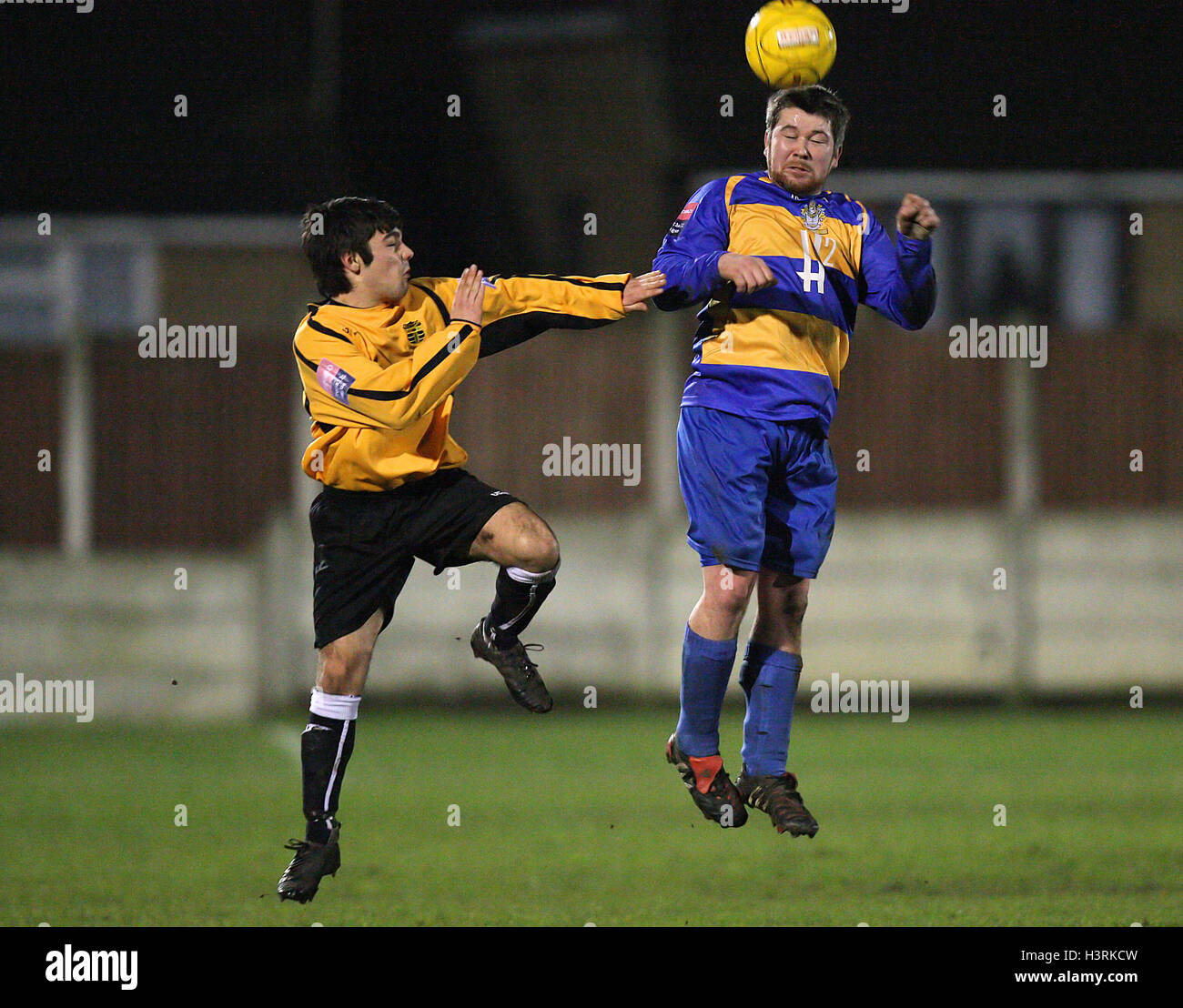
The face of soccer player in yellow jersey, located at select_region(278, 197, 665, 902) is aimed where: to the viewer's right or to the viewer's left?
to the viewer's right

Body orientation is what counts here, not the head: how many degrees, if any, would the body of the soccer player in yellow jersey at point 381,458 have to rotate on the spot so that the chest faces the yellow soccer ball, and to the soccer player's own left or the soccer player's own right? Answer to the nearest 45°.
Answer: approximately 45° to the soccer player's own left

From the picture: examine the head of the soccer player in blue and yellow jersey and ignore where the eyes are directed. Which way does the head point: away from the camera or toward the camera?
toward the camera

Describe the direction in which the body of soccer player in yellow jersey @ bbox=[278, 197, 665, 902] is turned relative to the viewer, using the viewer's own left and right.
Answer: facing the viewer and to the right of the viewer
